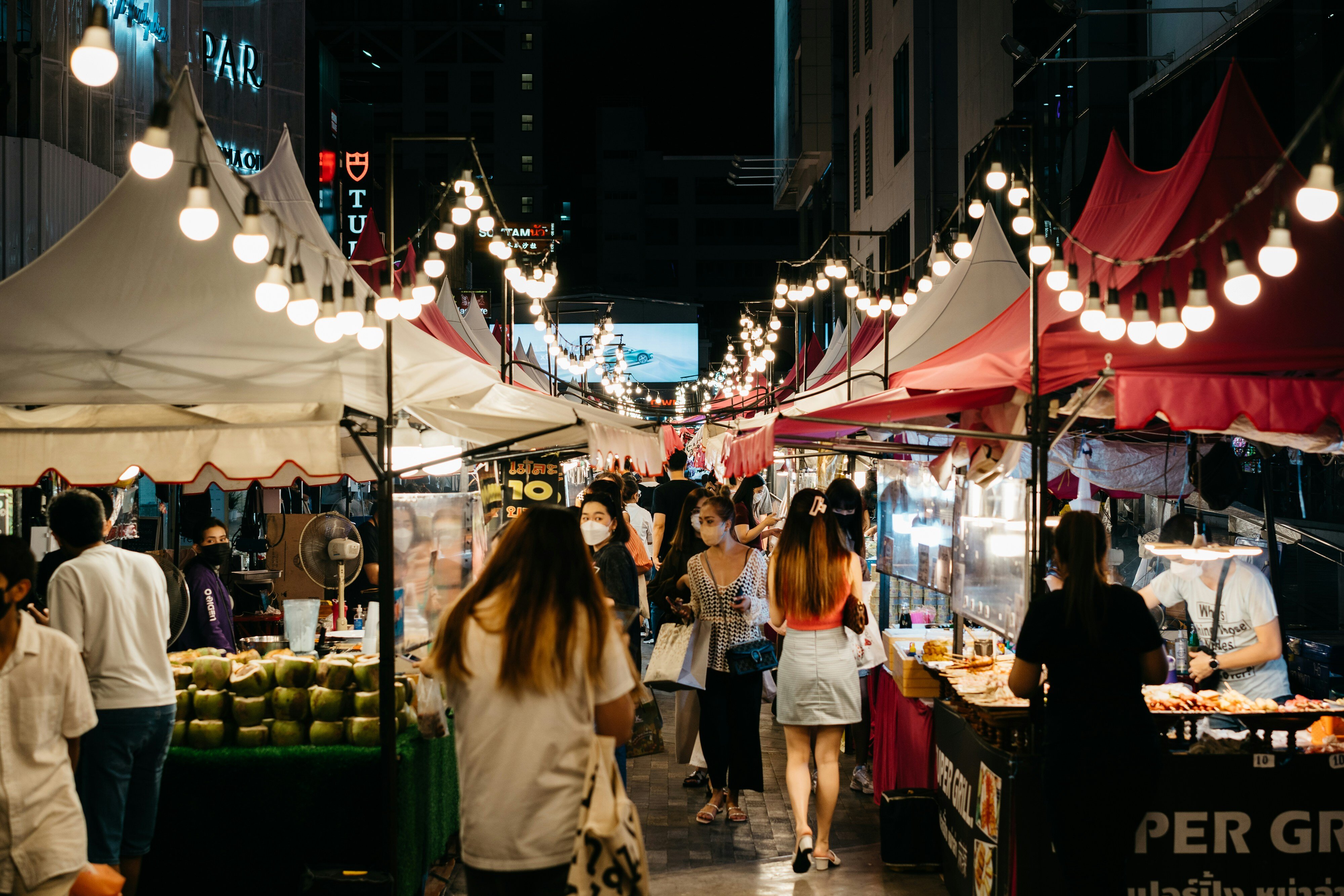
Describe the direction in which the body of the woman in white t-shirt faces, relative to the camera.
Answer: away from the camera

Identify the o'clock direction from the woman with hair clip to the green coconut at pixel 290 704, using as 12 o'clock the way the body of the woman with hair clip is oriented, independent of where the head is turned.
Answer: The green coconut is roughly at 8 o'clock from the woman with hair clip.

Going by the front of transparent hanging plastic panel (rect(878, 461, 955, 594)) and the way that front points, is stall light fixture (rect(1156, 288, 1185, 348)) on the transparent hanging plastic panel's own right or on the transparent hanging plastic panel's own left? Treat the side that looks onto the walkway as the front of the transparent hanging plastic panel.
on the transparent hanging plastic panel's own left

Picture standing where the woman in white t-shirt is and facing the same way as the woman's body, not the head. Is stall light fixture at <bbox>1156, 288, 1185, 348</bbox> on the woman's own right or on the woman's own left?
on the woman's own right

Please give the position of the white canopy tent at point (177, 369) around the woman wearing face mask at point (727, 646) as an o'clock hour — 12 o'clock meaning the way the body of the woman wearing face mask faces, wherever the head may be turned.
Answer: The white canopy tent is roughly at 2 o'clock from the woman wearing face mask.

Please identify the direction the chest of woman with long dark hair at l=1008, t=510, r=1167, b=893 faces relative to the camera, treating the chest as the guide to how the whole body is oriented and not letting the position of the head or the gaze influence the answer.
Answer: away from the camera

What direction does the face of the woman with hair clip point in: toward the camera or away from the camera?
away from the camera

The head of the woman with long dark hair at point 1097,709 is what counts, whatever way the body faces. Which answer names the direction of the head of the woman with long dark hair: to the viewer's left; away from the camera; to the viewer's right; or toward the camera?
away from the camera

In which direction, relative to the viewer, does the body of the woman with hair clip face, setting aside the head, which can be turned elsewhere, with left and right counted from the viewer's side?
facing away from the viewer
